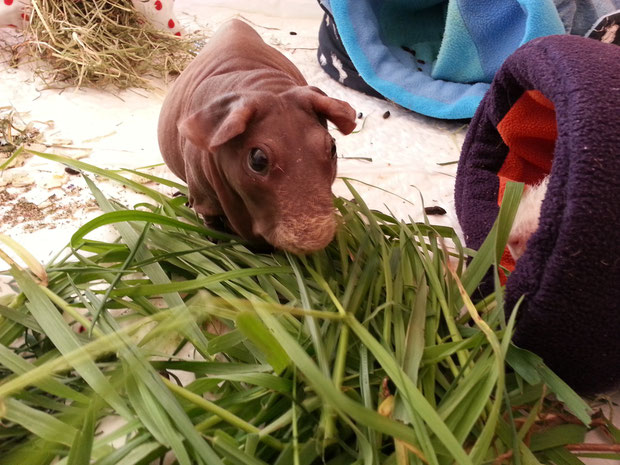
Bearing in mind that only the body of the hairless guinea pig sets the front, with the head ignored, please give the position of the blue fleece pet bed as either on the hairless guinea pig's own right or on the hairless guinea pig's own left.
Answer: on the hairless guinea pig's own left

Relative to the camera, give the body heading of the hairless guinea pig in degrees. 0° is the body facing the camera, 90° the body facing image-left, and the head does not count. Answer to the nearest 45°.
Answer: approximately 315°

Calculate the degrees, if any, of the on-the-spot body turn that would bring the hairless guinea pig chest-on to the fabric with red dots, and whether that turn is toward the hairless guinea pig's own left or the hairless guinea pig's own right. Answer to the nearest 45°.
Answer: approximately 135° to the hairless guinea pig's own left
